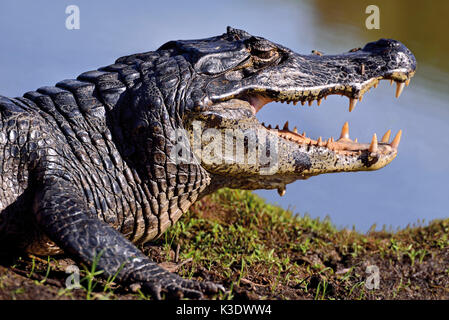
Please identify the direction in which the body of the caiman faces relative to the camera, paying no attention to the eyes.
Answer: to the viewer's right
